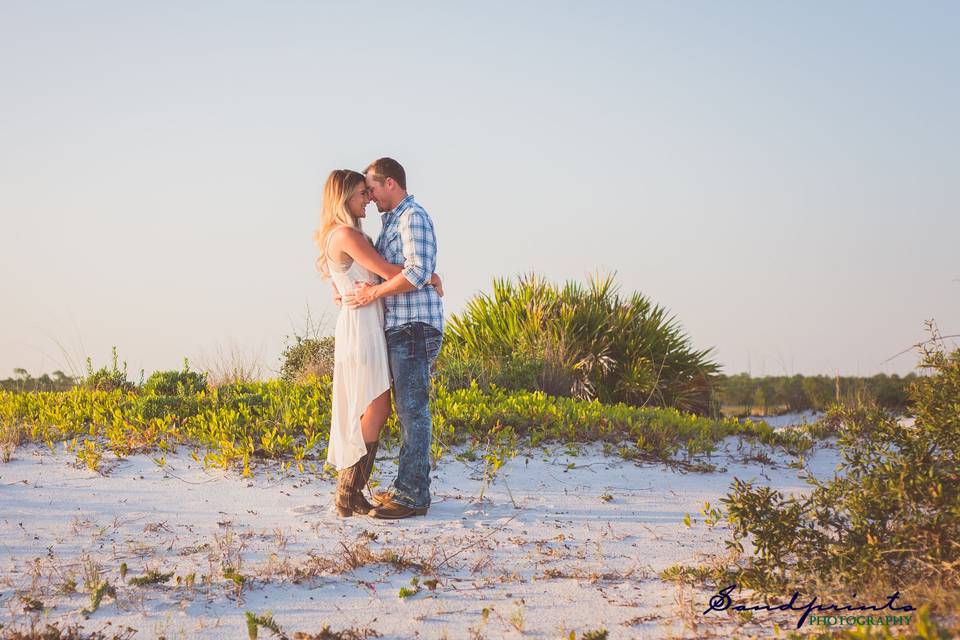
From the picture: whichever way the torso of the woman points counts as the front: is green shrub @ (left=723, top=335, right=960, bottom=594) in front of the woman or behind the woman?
in front

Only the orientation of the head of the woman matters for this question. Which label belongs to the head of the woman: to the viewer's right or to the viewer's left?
to the viewer's right

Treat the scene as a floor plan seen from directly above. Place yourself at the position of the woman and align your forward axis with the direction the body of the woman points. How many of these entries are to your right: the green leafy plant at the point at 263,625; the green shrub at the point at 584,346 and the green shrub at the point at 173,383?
1

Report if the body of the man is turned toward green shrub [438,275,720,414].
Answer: no

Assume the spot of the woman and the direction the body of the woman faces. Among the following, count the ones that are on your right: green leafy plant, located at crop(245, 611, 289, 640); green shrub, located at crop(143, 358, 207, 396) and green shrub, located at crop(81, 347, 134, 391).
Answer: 1

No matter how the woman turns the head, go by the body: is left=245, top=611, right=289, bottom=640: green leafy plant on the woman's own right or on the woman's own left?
on the woman's own right

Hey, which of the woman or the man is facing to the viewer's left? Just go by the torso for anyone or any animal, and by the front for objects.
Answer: the man

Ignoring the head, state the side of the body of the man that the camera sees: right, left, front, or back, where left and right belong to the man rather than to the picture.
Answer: left

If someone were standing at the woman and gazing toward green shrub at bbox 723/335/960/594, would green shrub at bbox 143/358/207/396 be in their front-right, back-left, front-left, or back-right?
back-left

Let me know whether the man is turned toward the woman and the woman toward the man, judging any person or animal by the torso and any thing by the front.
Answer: yes

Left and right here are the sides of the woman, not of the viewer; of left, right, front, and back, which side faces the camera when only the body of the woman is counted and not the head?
right

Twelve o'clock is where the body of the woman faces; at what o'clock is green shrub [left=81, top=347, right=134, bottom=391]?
The green shrub is roughly at 8 o'clock from the woman.

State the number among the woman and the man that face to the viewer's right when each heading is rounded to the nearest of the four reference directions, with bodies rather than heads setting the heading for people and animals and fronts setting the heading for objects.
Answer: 1

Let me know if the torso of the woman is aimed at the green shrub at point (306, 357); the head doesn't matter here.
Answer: no

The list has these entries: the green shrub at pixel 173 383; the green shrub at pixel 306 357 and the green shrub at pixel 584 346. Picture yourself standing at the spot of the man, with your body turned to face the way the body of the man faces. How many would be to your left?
0

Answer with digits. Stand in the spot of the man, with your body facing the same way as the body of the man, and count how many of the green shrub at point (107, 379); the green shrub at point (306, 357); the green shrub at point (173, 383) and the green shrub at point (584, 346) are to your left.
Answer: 0

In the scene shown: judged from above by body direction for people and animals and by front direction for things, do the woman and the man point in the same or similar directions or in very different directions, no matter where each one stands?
very different directions
